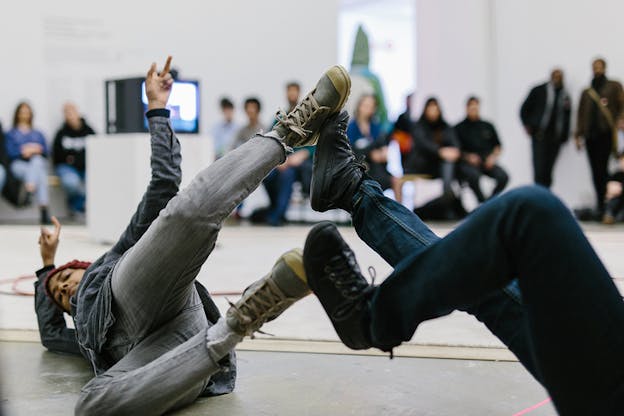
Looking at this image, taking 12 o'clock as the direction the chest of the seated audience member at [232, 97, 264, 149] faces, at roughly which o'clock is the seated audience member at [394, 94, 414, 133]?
the seated audience member at [394, 94, 414, 133] is roughly at 9 o'clock from the seated audience member at [232, 97, 264, 149].

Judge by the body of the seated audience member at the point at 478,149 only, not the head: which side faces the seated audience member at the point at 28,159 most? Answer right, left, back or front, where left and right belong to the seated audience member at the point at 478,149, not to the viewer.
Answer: right

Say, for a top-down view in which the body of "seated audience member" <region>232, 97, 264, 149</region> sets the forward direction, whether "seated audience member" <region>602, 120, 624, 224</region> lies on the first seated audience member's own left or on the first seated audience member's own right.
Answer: on the first seated audience member's own left

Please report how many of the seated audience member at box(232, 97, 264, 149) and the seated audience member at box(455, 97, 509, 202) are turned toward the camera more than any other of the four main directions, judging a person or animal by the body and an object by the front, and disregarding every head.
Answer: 2

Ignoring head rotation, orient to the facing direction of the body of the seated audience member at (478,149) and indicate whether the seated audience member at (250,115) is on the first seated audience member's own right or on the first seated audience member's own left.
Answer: on the first seated audience member's own right

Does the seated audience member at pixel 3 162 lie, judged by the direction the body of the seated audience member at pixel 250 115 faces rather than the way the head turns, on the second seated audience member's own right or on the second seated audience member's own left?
on the second seated audience member's own right
